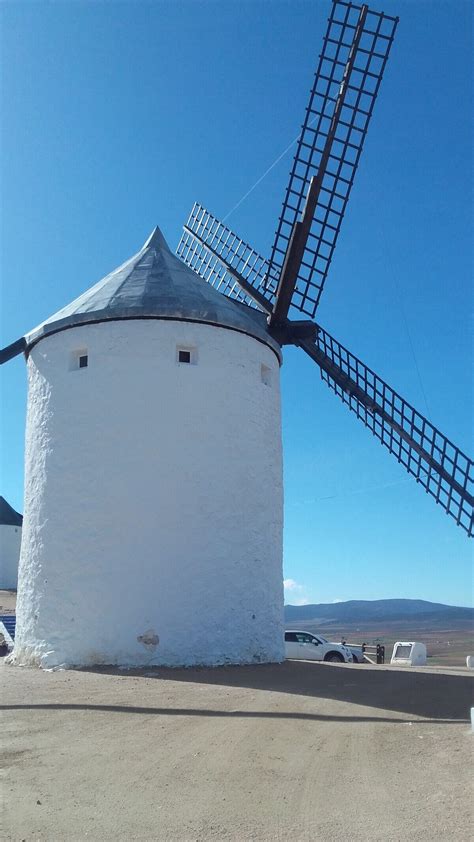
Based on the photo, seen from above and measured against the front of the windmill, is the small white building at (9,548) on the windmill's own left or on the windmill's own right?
on the windmill's own left

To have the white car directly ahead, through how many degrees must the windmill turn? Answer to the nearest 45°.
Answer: approximately 45° to its left

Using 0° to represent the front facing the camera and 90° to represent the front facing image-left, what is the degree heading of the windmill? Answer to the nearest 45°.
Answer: approximately 225°

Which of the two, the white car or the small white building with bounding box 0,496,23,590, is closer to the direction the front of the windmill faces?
the white car

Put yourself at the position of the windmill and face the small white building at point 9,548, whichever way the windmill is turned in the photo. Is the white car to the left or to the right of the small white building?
right
